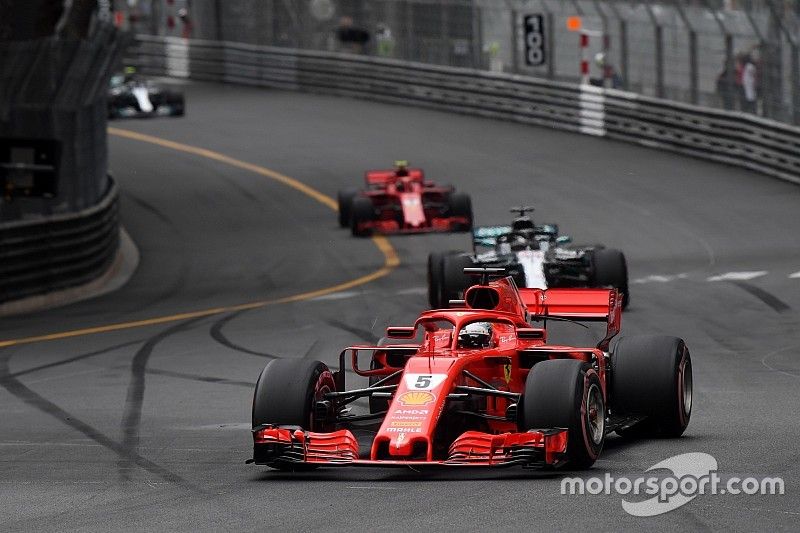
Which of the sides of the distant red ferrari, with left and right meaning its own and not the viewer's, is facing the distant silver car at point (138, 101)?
back

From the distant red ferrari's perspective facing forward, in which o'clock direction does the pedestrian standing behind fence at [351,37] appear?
The pedestrian standing behind fence is roughly at 6 o'clock from the distant red ferrari.

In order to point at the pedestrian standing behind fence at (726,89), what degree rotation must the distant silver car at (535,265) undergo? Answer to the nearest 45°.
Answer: approximately 180°

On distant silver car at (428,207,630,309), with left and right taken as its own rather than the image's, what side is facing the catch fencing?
back

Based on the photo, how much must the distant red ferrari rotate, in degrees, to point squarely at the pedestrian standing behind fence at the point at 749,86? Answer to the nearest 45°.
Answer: approximately 135° to its left

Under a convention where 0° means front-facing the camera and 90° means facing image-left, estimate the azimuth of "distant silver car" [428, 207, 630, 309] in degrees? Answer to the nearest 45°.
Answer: approximately 0°

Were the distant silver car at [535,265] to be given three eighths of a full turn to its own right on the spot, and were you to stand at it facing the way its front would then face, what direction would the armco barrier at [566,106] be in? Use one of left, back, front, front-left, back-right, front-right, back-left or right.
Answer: front-right

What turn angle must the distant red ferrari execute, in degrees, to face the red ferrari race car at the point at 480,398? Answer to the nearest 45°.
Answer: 0° — it already faces it

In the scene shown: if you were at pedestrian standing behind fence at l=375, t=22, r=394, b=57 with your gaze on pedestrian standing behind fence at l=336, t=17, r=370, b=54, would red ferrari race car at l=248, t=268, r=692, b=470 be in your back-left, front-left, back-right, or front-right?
back-left

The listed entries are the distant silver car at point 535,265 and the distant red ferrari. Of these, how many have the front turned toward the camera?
2

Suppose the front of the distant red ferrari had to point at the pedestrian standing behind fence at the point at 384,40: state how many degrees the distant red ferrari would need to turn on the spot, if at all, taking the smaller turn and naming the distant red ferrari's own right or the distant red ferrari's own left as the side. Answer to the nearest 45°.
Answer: approximately 180°
